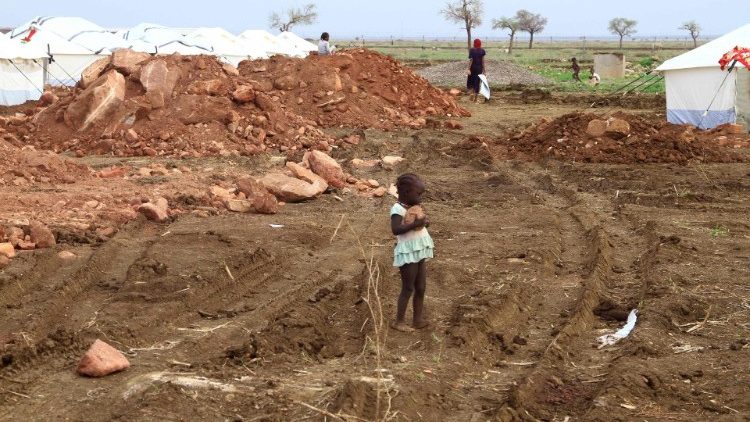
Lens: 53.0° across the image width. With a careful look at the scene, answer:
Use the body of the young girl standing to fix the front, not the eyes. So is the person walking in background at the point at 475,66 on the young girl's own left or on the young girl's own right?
on the young girl's own left
